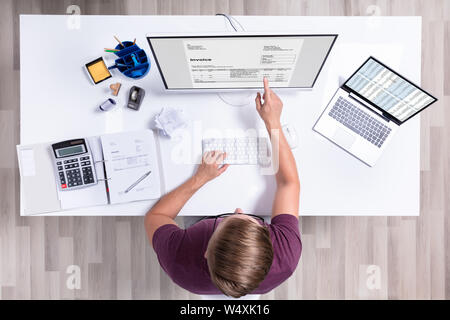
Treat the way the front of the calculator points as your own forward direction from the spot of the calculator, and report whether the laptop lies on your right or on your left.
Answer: on your left

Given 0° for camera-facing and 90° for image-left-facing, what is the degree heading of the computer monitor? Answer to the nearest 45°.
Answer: approximately 0°

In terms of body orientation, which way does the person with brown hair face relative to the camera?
away from the camera

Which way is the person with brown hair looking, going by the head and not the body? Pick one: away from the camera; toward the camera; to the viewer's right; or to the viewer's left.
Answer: away from the camera

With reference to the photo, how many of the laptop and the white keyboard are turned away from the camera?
0

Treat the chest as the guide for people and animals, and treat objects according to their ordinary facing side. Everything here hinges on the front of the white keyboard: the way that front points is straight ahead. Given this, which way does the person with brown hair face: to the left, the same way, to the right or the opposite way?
the opposite way

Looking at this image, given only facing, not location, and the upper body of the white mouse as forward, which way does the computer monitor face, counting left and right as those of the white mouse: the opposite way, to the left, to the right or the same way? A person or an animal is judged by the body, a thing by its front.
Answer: the opposite way

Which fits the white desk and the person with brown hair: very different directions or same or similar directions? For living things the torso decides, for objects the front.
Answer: very different directions

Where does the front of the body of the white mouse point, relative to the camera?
away from the camera
